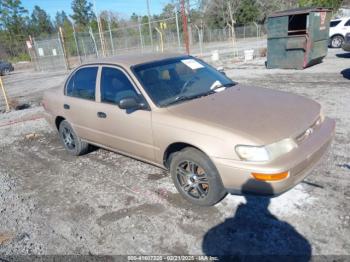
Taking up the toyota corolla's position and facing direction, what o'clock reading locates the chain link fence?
The chain link fence is roughly at 7 o'clock from the toyota corolla.

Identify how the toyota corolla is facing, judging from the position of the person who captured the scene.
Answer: facing the viewer and to the right of the viewer

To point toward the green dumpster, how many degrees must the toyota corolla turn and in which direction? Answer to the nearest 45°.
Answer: approximately 90° to its left

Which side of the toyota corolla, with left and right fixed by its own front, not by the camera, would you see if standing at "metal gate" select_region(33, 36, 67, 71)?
back

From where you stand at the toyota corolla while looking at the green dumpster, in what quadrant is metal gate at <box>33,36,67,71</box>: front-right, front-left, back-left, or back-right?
front-left

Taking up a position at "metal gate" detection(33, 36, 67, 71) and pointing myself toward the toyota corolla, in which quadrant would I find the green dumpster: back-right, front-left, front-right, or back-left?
front-left
